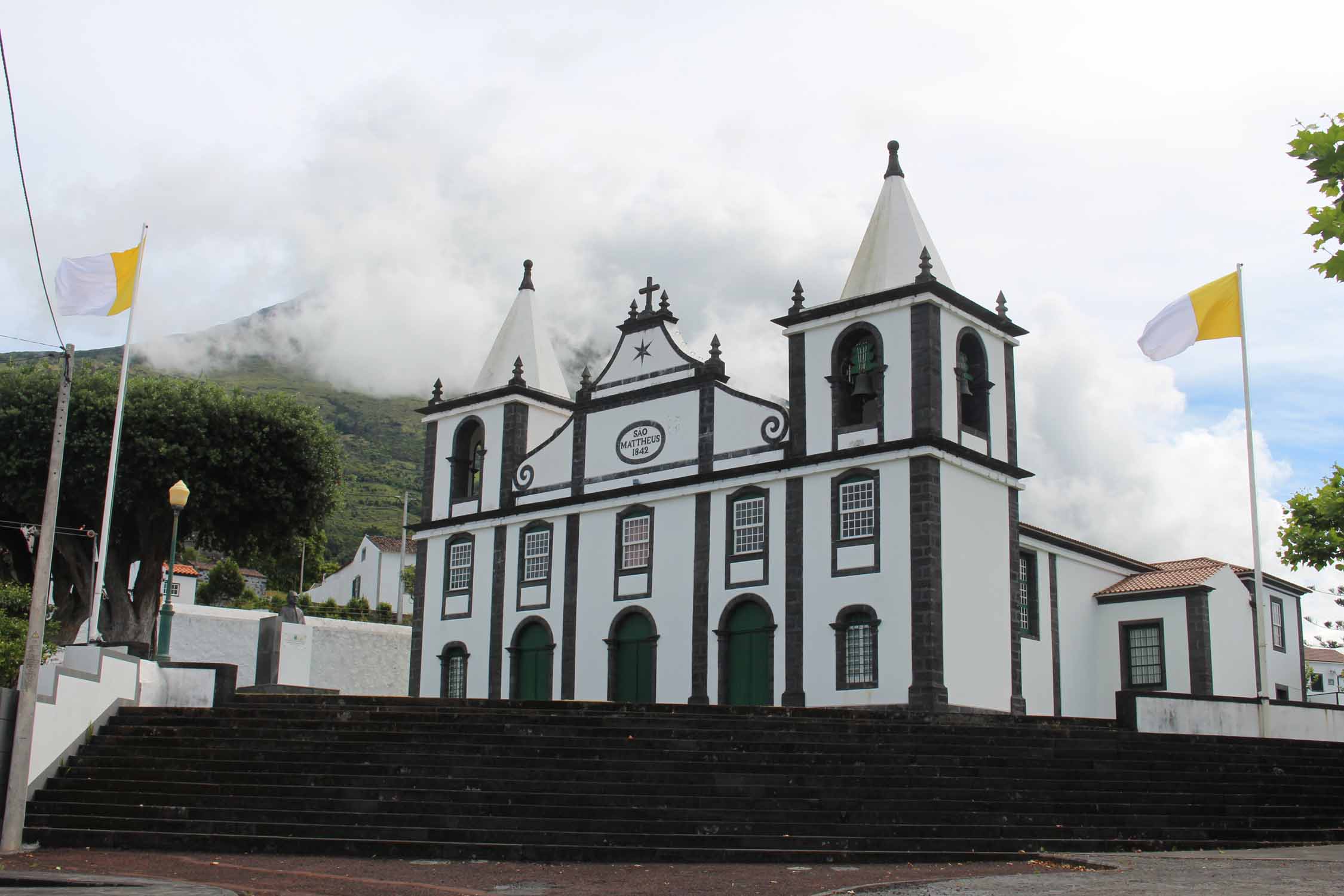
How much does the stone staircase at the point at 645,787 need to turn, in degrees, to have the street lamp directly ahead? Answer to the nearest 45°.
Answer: approximately 135° to its right

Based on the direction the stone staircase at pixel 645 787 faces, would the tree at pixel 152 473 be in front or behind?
behind

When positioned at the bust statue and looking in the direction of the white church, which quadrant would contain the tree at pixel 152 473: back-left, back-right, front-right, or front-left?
back-left

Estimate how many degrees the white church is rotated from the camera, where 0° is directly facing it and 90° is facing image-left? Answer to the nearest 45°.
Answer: approximately 45°

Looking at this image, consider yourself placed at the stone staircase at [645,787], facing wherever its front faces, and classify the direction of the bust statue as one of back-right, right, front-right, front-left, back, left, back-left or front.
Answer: back-right

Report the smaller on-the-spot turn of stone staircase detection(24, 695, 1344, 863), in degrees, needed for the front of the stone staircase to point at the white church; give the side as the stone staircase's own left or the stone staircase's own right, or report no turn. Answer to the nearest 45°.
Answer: approximately 180°

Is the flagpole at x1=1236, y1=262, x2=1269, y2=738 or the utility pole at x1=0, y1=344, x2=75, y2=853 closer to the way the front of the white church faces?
the utility pole

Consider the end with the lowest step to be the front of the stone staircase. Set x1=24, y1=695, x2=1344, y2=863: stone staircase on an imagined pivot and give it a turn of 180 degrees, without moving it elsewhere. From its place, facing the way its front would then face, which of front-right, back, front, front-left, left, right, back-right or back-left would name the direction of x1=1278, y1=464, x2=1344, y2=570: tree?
front-right

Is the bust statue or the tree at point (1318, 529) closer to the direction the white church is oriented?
the bust statue

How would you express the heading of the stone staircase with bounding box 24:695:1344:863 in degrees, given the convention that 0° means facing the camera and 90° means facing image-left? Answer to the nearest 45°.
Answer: approximately 0°

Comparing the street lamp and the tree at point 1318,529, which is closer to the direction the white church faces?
the street lamp
